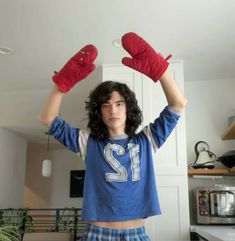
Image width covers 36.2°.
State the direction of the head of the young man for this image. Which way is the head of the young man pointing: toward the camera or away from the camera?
toward the camera

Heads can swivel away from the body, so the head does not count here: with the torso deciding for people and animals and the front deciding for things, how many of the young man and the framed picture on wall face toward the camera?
2

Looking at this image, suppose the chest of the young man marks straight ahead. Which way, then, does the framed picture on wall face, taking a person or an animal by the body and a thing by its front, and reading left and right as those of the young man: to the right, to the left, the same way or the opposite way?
the same way

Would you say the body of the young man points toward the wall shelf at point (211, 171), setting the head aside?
no

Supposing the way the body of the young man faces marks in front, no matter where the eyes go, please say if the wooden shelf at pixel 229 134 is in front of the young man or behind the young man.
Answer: behind

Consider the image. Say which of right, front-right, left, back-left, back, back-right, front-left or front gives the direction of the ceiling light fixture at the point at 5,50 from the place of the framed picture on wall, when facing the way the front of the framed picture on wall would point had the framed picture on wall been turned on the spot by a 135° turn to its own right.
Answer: back-left

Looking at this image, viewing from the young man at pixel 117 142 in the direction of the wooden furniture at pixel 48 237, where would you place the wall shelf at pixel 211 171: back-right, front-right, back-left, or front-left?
front-right

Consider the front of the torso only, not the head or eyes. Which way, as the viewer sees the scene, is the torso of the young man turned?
toward the camera

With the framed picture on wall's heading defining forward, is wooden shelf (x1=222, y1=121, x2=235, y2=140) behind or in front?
in front

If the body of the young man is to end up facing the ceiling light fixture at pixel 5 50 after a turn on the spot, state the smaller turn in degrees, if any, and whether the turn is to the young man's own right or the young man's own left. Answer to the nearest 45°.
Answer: approximately 135° to the young man's own right

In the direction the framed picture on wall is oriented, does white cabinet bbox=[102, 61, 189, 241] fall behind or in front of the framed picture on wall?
in front
